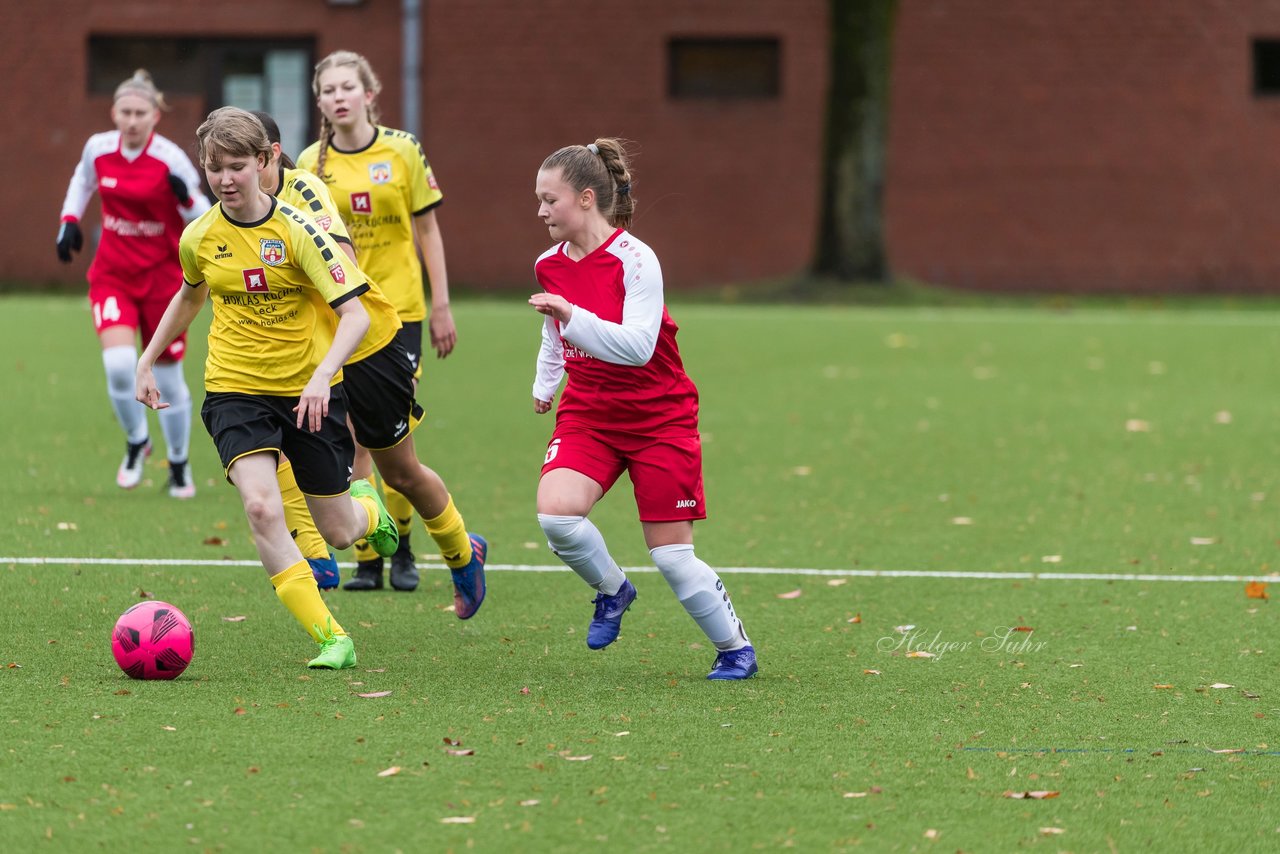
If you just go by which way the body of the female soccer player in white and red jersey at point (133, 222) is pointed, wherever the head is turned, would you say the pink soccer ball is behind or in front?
in front

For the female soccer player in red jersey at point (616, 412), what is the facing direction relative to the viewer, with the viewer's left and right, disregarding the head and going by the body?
facing the viewer and to the left of the viewer

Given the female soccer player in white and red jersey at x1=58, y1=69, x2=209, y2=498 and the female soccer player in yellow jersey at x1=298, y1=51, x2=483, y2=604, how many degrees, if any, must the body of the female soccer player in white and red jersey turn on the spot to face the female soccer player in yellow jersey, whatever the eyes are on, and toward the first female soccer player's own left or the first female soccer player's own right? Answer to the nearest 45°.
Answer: approximately 45° to the first female soccer player's own left

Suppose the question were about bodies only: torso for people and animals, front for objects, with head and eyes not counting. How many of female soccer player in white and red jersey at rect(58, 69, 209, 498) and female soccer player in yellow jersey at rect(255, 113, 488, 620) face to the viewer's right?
0

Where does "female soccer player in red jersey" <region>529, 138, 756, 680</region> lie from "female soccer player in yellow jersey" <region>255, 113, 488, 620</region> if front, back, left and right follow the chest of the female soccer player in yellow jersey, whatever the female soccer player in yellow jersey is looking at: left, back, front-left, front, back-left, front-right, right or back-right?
left

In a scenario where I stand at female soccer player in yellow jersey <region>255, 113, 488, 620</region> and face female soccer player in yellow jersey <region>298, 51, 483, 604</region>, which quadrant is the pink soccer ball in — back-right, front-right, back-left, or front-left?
back-left

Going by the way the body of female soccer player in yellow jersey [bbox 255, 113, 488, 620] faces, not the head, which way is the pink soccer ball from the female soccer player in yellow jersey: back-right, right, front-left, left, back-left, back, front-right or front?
front

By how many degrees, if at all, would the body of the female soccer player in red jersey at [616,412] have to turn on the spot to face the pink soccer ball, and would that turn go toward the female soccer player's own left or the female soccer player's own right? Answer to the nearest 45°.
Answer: approximately 45° to the female soccer player's own right

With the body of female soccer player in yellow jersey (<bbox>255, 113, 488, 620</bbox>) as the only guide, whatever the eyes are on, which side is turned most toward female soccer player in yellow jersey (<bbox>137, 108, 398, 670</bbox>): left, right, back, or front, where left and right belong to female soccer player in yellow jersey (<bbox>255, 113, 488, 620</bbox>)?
front

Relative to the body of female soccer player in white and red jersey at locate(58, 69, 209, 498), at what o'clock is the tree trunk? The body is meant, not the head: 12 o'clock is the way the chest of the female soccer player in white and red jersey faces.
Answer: The tree trunk is roughly at 7 o'clock from the female soccer player in white and red jersey.

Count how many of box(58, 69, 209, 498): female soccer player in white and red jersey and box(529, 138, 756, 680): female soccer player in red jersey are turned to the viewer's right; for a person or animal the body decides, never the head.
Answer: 0

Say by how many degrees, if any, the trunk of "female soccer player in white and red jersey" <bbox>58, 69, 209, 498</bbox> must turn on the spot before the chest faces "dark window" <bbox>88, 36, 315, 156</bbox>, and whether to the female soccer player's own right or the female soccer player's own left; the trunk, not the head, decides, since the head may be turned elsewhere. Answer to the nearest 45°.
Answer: approximately 180°

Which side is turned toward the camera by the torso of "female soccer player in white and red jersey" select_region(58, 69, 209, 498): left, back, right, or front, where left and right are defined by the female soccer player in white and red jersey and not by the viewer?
front

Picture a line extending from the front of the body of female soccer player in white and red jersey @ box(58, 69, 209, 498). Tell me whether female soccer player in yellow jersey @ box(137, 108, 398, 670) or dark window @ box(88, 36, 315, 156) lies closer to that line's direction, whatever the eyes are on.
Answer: the female soccer player in yellow jersey

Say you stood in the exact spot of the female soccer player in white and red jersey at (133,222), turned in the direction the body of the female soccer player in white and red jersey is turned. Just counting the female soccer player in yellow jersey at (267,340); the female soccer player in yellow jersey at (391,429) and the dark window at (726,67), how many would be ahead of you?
2

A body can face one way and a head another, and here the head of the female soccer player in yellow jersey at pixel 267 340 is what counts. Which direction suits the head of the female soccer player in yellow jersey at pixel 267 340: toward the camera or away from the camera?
toward the camera

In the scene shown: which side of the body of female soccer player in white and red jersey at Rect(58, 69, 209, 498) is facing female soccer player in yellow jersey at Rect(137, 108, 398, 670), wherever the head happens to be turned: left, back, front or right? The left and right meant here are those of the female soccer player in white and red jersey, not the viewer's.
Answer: front

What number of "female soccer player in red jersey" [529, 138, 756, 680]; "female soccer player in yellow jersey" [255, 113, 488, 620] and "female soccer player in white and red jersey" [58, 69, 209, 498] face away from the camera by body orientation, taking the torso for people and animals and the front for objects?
0
